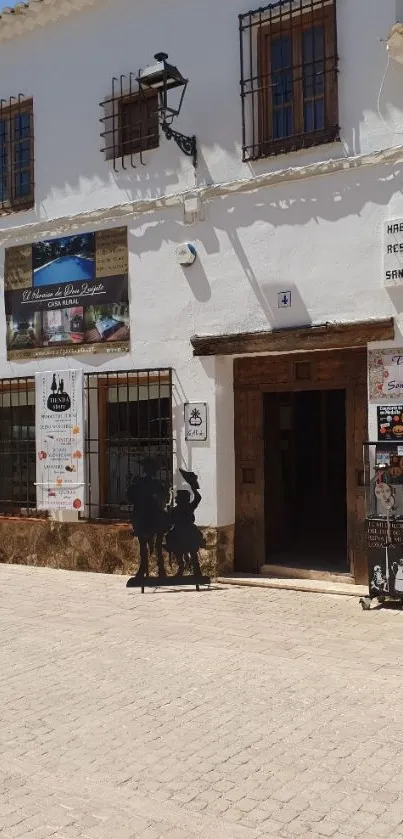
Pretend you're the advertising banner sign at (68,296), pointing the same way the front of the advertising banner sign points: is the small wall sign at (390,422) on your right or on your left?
on your left

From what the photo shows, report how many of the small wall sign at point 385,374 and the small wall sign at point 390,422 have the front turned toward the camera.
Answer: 2

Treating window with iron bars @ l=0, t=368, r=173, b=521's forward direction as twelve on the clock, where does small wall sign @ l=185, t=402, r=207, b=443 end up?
The small wall sign is roughly at 9 o'clock from the window with iron bars.

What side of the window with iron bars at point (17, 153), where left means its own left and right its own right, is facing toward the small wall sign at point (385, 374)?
left

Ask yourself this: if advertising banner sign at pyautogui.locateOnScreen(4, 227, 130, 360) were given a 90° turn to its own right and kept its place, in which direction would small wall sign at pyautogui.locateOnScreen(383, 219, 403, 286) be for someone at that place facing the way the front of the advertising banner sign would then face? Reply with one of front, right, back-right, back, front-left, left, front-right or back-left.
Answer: back

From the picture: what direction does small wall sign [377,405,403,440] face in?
toward the camera

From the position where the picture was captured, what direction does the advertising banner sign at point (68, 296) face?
facing the viewer and to the left of the viewer

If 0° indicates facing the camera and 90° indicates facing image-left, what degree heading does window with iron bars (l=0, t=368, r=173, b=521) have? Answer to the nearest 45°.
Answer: approximately 45°

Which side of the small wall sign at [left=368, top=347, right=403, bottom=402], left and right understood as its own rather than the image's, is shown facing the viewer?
front
